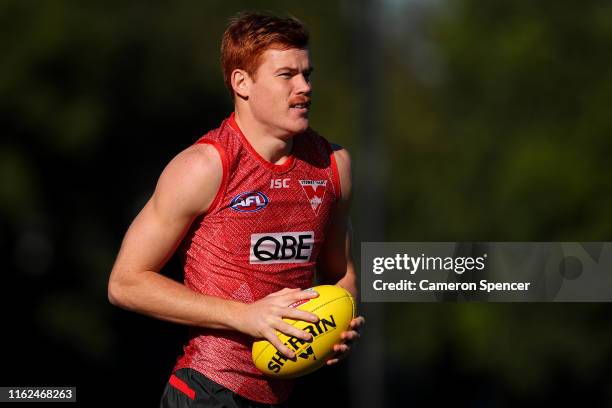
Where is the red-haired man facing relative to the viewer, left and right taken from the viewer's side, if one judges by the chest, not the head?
facing the viewer and to the right of the viewer
